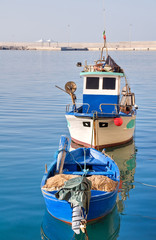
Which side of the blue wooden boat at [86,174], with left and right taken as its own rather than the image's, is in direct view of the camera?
back

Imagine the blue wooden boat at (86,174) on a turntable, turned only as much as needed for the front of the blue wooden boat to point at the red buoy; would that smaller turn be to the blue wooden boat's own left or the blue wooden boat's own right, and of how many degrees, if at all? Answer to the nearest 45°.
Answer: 0° — it already faces it

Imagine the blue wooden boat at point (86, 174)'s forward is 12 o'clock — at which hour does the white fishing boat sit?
The white fishing boat is roughly at 12 o'clock from the blue wooden boat.
